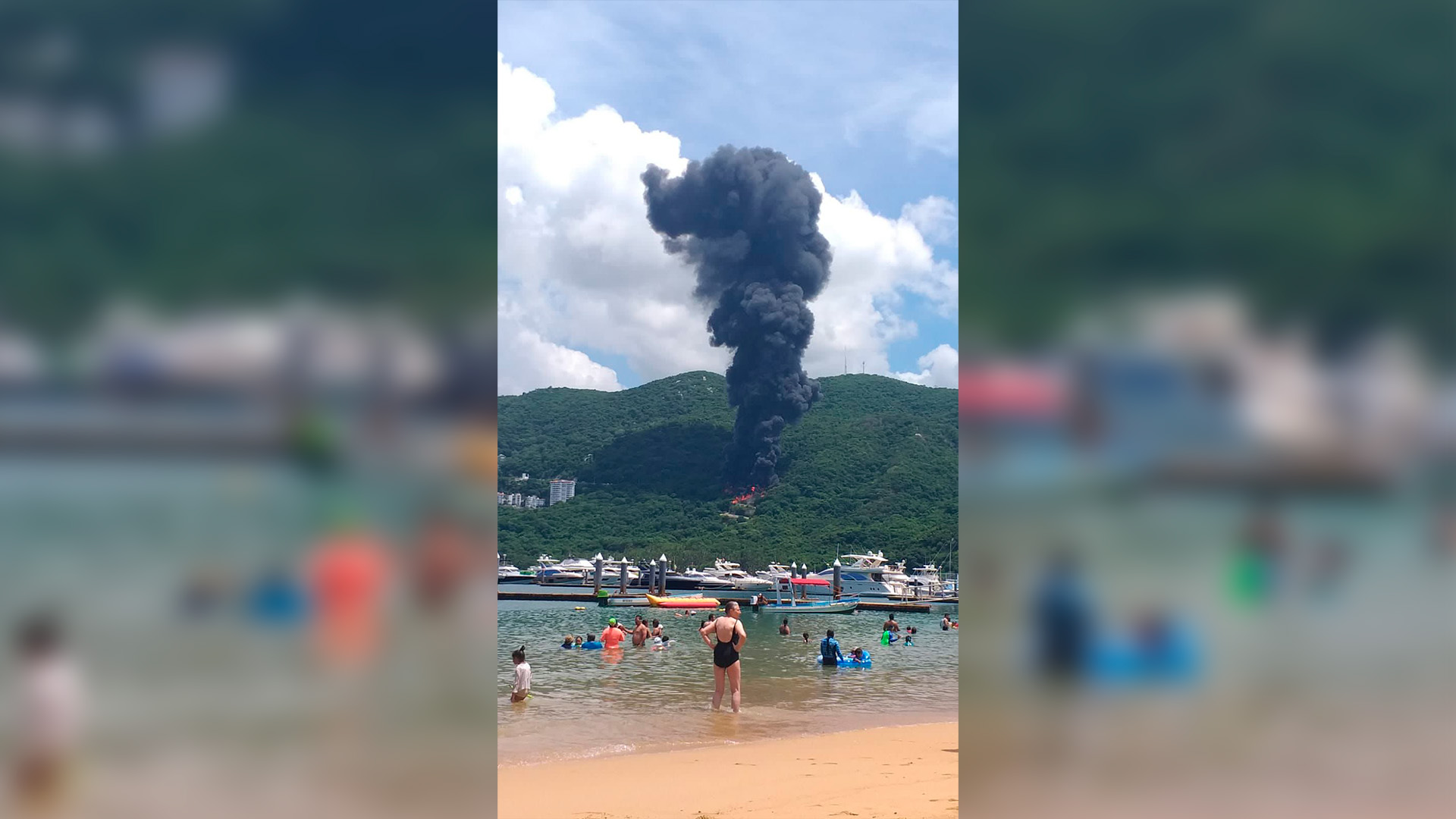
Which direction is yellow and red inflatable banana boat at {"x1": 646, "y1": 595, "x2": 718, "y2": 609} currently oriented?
to the viewer's left

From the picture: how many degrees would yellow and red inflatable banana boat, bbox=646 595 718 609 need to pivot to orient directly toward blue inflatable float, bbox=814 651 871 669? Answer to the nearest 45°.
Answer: approximately 90° to its left

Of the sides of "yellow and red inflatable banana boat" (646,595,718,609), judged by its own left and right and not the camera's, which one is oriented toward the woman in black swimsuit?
left

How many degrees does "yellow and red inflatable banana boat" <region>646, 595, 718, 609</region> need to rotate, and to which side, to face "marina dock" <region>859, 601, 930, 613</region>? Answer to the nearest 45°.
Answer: approximately 180°
